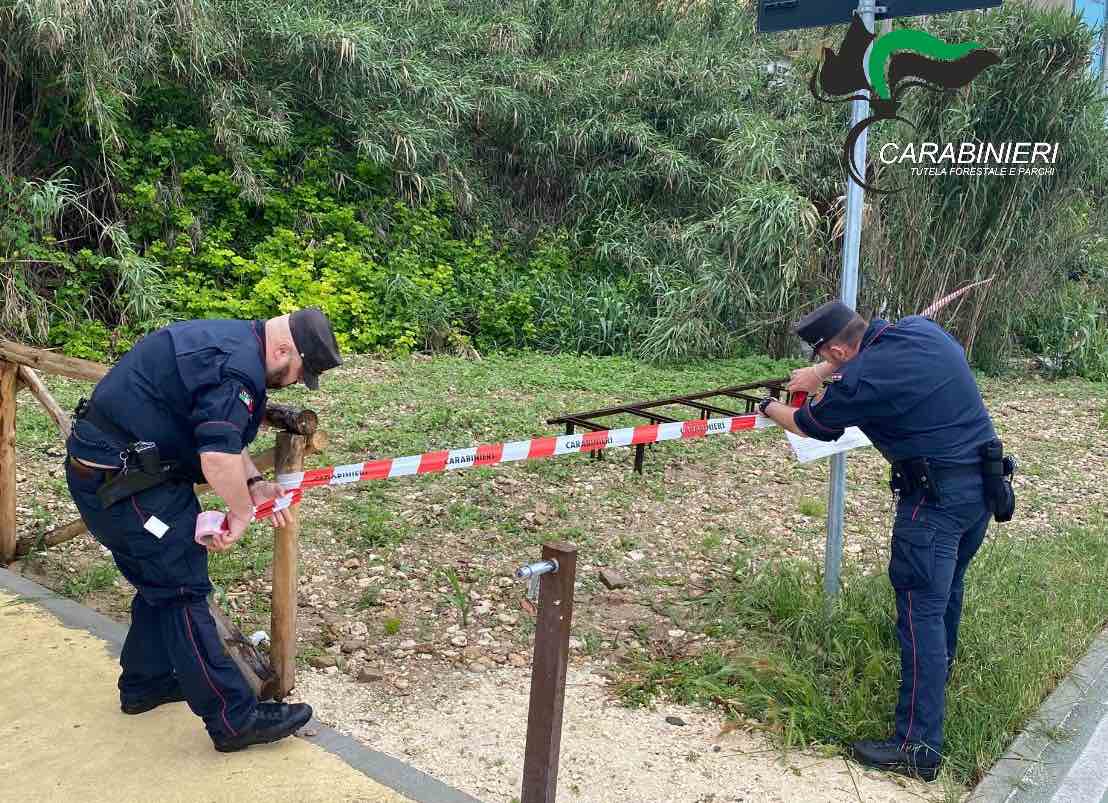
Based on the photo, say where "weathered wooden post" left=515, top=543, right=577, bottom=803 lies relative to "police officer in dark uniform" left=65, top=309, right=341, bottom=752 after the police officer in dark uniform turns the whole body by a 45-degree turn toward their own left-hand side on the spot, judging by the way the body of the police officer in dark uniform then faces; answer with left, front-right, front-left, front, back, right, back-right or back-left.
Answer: right

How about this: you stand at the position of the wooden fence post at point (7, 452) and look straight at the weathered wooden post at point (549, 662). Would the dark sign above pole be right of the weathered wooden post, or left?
left

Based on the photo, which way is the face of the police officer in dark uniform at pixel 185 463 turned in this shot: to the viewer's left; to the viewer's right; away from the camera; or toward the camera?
to the viewer's right

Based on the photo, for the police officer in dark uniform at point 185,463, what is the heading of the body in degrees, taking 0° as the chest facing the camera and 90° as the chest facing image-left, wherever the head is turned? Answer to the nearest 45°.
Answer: approximately 270°

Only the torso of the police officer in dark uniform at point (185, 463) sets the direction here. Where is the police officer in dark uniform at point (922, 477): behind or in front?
in front

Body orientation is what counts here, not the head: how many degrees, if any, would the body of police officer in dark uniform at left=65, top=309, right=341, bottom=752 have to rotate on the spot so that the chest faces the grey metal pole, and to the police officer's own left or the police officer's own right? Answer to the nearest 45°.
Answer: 0° — they already face it

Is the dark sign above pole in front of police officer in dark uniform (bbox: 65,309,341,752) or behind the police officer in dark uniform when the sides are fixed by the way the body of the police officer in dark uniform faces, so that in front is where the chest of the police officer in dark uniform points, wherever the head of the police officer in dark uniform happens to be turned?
in front
